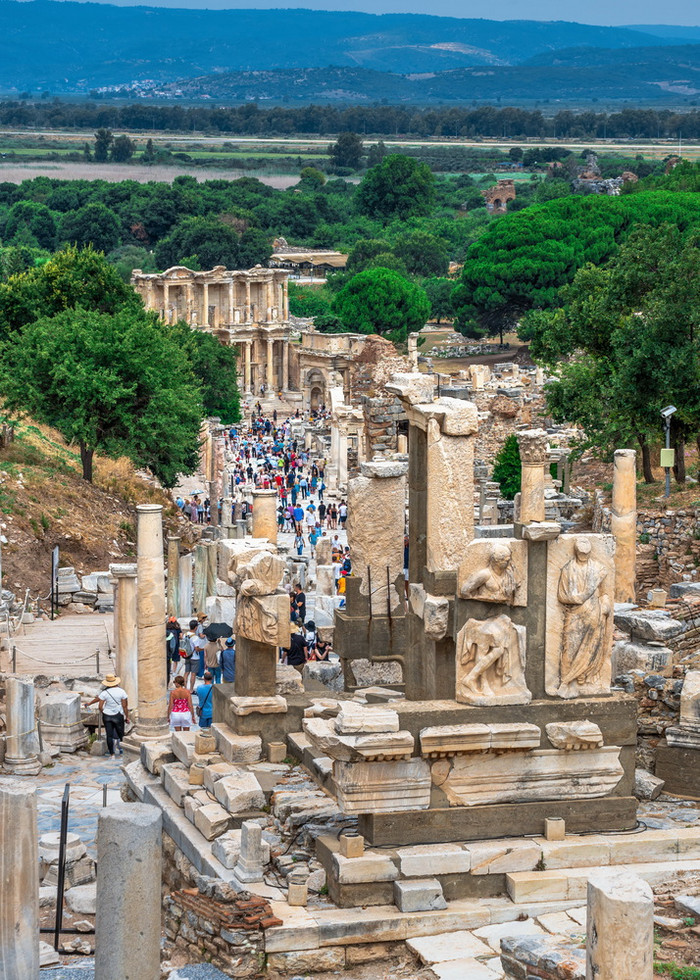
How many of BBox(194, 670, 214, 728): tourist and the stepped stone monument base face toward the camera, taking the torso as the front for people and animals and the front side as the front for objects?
1

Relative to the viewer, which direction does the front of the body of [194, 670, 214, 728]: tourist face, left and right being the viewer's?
facing away from the viewer

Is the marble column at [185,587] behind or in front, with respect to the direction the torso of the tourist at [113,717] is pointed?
in front

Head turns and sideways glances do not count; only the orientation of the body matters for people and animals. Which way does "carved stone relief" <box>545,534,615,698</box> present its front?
toward the camera

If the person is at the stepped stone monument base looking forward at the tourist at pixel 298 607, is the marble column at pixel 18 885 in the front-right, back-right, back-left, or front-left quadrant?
back-left

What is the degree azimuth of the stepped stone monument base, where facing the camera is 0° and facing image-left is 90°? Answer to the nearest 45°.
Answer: approximately 0°

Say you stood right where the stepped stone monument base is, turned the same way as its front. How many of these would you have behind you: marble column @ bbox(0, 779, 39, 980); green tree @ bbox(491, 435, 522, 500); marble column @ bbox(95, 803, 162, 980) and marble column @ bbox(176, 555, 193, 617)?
2

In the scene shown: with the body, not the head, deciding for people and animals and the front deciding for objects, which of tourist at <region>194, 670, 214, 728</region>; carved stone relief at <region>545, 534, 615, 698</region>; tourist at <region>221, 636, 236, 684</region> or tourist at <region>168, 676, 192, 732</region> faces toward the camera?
the carved stone relief

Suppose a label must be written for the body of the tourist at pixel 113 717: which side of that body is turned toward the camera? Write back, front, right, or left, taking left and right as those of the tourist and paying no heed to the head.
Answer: back

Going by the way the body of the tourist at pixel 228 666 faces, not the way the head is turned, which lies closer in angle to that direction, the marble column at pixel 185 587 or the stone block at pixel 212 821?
the marble column

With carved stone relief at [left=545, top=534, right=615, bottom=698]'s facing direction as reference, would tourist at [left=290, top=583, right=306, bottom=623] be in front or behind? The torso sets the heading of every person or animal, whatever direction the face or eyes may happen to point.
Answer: behind
